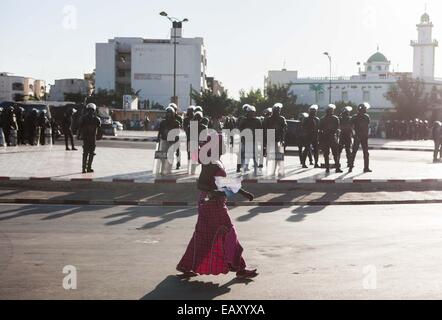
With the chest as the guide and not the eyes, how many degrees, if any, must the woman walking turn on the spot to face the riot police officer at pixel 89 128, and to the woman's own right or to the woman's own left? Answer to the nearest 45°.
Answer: approximately 90° to the woman's own left

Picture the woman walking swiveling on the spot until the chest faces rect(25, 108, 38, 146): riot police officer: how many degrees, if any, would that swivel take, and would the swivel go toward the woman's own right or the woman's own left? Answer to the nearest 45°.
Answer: approximately 90° to the woman's own left

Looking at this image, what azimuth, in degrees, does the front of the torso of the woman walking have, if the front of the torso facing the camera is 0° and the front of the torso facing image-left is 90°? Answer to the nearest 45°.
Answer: approximately 270°

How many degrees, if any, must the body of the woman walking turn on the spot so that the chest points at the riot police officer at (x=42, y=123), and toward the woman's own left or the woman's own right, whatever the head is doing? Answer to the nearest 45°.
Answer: approximately 90° to the woman's own left

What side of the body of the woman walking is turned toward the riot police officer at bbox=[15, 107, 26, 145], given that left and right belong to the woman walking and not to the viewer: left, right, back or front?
left

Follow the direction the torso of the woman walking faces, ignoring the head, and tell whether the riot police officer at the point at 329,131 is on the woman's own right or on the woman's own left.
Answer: on the woman's own left

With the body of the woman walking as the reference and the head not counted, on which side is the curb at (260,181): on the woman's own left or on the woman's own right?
on the woman's own left

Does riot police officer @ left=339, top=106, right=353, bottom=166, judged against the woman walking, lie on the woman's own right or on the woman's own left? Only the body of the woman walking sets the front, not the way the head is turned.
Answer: on the woman's own left

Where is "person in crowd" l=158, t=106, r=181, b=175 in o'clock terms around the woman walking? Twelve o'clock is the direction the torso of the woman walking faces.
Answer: The person in crowd is roughly at 9 o'clock from the woman walking.

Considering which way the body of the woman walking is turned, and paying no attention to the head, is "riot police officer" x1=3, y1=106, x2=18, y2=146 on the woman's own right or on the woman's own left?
on the woman's own left

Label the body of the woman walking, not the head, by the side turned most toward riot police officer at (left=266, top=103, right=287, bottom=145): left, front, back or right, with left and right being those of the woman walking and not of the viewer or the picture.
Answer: left
